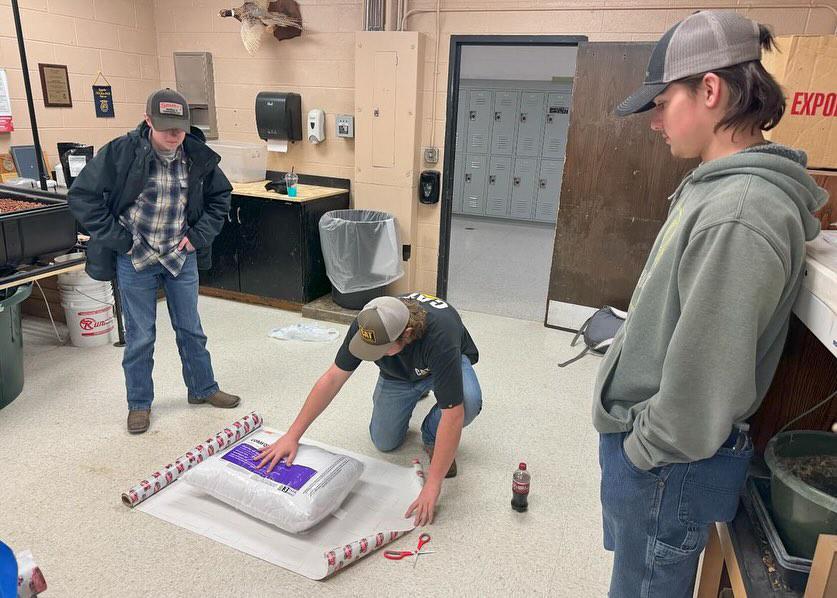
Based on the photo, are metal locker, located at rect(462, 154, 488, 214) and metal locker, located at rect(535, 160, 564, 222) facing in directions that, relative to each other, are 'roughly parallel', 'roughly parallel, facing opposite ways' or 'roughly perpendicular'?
roughly parallel

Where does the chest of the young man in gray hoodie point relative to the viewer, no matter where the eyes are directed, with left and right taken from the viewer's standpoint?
facing to the left of the viewer

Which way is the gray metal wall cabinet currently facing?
toward the camera

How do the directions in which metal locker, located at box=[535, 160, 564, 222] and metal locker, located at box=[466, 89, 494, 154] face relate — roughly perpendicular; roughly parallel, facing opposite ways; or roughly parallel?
roughly parallel

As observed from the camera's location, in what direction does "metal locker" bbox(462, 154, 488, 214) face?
facing the viewer

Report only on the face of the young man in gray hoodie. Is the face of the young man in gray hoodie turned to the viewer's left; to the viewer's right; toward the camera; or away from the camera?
to the viewer's left

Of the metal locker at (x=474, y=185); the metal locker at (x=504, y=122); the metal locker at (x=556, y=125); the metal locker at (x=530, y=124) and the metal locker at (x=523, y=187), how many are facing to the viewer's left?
0

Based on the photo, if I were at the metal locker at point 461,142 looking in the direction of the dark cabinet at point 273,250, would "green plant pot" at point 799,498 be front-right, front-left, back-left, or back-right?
front-left

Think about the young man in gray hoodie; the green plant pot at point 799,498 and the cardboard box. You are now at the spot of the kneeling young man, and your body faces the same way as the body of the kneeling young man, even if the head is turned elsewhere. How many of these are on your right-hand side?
0

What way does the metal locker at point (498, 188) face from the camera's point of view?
toward the camera

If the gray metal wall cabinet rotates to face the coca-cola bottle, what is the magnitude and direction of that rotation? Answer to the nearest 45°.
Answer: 0° — it already faces it

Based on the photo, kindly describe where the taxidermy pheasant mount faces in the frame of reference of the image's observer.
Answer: facing to the left of the viewer

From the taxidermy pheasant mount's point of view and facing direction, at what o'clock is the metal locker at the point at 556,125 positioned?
The metal locker is roughly at 5 o'clock from the taxidermy pheasant mount.

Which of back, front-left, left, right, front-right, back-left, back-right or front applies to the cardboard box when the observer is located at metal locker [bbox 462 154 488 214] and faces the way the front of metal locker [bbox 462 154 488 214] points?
front

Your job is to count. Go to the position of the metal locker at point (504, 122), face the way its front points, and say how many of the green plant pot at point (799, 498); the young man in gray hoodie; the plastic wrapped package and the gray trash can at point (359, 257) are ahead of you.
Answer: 4

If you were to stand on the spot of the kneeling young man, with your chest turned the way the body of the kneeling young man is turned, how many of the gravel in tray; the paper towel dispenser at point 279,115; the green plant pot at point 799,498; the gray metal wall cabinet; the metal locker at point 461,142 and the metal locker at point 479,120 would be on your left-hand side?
1

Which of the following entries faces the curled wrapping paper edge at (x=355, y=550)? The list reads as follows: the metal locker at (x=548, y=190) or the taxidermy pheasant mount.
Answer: the metal locker

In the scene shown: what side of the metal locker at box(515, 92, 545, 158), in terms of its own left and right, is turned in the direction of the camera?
front
